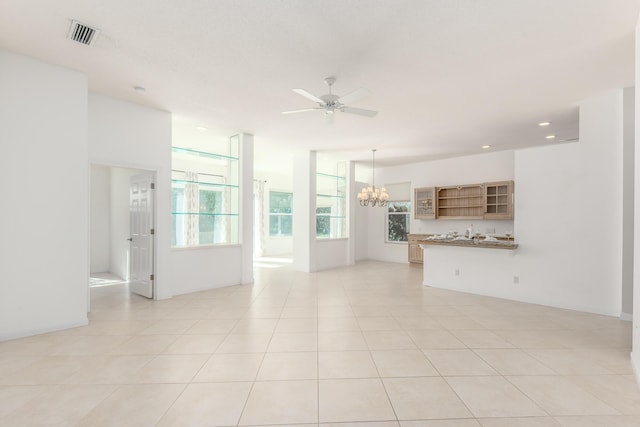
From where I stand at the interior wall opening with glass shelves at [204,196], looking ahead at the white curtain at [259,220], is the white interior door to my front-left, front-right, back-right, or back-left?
back-left

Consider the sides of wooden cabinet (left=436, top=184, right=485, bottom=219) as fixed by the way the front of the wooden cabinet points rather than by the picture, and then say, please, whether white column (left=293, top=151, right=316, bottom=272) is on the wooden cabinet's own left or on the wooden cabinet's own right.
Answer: on the wooden cabinet's own right

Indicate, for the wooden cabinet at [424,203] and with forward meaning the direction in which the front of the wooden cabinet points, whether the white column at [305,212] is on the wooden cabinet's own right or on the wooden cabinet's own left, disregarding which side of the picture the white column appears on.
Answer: on the wooden cabinet's own right

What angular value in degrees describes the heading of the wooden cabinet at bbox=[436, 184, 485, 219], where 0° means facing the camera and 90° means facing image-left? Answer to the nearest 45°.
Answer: approximately 0°

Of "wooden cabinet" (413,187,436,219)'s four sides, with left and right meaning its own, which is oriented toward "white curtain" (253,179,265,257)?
right
